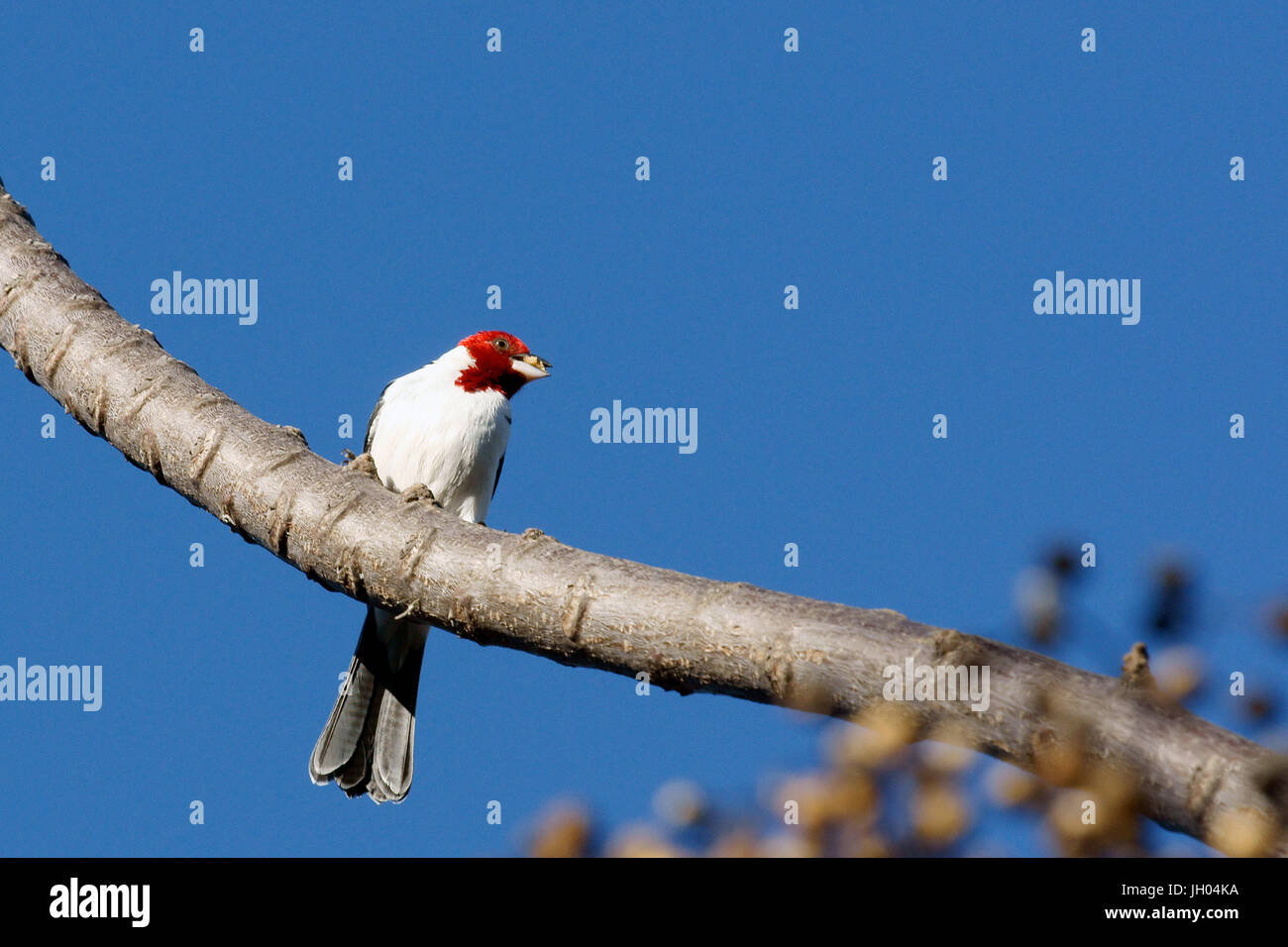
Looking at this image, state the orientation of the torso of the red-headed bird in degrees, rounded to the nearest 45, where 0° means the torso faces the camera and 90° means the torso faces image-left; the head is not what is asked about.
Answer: approximately 315°
